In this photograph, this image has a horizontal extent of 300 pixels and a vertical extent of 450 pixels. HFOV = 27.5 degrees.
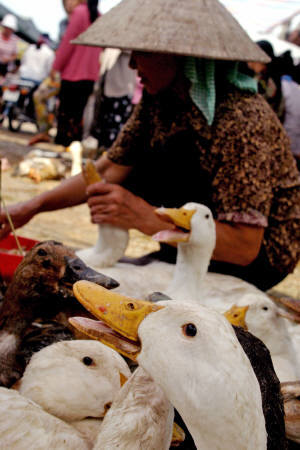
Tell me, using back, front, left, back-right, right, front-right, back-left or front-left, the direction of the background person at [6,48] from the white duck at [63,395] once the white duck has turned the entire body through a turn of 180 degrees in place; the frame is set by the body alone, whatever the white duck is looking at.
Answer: right

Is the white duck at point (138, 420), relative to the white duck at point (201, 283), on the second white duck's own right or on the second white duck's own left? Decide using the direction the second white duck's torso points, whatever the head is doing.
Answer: on the second white duck's own left

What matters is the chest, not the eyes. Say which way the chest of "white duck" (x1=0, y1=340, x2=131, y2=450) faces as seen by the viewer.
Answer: to the viewer's right

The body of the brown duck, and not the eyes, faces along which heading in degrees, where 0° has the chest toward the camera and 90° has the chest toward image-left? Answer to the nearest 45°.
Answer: approximately 270°

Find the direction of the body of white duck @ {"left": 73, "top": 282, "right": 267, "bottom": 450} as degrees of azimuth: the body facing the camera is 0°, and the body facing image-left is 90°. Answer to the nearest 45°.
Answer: approximately 90°

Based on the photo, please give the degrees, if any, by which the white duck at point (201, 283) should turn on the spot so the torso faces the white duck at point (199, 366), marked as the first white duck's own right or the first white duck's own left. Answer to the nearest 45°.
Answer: approximately 90° to the first white duck's own left

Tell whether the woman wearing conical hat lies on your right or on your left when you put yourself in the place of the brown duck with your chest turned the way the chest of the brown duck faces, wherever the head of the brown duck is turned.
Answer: on your left

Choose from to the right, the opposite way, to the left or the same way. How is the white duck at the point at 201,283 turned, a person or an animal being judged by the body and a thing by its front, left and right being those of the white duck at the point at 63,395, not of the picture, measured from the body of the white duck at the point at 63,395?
the opposite way

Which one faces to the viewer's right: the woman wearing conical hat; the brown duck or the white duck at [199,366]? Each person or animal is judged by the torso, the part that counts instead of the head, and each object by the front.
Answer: the brown duck

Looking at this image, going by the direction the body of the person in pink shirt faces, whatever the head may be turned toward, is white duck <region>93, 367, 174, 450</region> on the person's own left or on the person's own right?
on the person's own left
